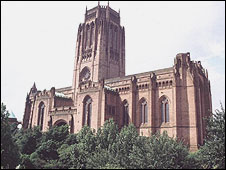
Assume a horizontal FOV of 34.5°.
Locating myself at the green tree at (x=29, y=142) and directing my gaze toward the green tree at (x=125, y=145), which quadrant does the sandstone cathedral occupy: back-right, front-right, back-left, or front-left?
front-left
